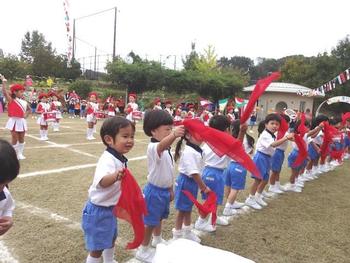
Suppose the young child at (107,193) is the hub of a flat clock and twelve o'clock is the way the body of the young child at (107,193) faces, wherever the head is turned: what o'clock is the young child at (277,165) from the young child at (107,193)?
the young child at (277,165) is roughly at 9 o'clock from the young child at (107,193).

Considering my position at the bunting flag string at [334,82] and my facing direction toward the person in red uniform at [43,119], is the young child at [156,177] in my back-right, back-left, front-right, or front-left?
front-left

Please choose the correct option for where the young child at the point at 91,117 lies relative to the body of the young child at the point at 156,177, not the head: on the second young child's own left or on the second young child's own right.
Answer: on the second young child's own left

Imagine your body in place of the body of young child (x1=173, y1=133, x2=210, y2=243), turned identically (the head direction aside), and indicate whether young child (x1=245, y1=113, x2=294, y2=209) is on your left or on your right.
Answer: on your left

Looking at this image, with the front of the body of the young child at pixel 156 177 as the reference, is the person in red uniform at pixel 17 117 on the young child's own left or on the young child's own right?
on the young child's own left

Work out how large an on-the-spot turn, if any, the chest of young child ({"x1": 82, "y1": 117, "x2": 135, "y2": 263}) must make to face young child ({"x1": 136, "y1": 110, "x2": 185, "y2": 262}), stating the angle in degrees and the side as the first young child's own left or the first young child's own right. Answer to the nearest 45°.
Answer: approximately 90° to the first young child's own left

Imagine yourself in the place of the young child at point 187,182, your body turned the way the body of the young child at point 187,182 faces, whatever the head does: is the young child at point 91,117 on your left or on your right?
on your left

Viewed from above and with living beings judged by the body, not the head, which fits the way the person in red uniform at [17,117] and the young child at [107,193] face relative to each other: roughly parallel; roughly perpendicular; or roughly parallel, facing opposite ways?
roughly parallel

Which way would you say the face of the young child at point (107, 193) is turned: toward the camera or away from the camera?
toward the camera

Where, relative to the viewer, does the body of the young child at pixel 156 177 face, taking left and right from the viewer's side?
facing to the right of the viewer

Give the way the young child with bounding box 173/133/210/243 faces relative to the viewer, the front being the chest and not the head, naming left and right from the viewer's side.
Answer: facing to the right of the viewer

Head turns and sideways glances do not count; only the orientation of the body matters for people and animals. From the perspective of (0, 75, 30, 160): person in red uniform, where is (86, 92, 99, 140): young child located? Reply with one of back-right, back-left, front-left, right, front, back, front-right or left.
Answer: left

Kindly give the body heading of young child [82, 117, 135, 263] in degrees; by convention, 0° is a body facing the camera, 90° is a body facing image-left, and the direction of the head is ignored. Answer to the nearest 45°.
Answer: approximately 315°

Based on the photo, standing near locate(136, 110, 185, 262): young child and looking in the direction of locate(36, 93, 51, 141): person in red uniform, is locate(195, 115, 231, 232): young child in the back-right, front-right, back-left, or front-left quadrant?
front-right

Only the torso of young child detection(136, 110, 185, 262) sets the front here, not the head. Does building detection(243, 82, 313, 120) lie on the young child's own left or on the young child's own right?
on the young child's own left
